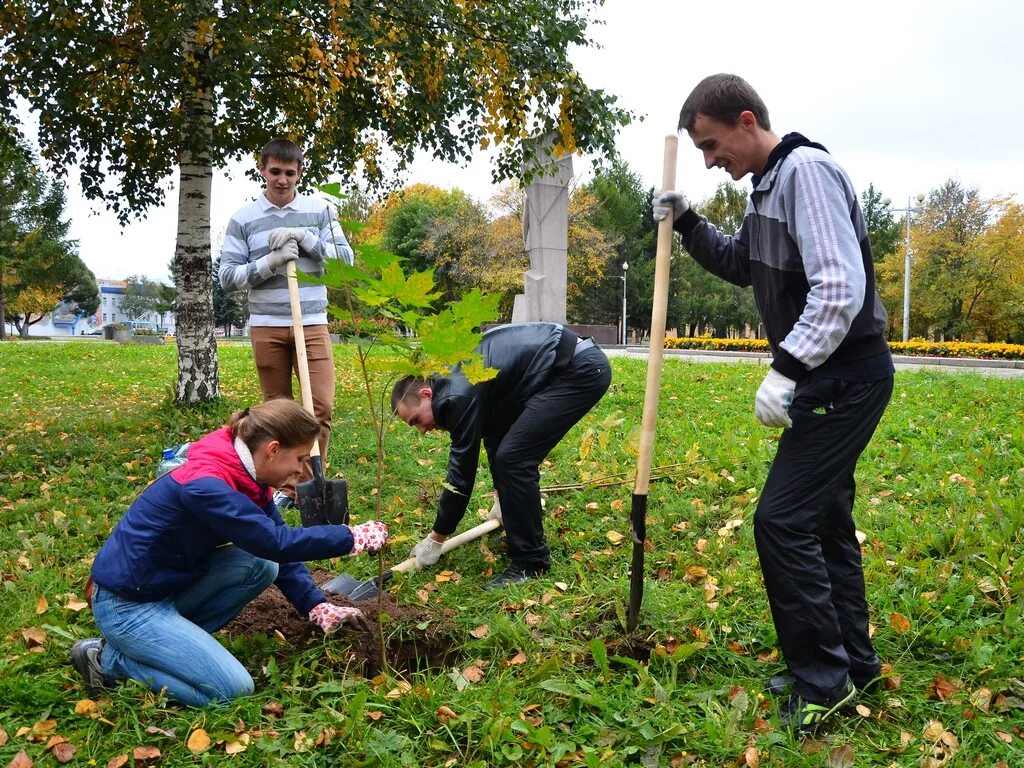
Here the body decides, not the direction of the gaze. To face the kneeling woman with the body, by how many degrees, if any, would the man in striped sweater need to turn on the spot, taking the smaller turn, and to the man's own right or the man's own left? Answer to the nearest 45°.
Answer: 0° — they already face them

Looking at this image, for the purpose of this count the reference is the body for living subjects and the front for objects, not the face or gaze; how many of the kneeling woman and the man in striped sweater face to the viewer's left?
0

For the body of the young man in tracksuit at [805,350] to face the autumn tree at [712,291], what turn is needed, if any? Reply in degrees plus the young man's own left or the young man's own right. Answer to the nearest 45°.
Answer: approximately 90° to the young man's own right

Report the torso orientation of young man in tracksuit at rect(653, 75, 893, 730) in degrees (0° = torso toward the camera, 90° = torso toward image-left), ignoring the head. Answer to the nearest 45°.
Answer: approximately 90°

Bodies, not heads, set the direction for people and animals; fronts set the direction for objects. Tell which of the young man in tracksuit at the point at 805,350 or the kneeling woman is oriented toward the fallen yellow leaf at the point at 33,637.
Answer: the young man in tracksuit

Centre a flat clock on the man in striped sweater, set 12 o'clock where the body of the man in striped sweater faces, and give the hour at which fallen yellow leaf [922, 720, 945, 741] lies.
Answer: The fallen yellow leaf is roughly at 11 o'clock from the man in striped sweater.

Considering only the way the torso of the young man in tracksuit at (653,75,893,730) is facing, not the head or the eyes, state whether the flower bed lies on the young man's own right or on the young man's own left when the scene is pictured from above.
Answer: on the young man's own right

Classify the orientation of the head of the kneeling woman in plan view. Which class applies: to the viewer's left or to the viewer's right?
to the viewer's right

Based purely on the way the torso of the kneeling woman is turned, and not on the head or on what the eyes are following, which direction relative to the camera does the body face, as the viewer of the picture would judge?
to the viewer's right

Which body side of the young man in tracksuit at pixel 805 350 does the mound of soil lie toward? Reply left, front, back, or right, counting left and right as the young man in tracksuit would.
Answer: front

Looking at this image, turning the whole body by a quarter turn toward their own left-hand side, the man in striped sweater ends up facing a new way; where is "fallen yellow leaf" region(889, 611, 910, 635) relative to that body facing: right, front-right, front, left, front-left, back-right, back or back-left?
front-right
